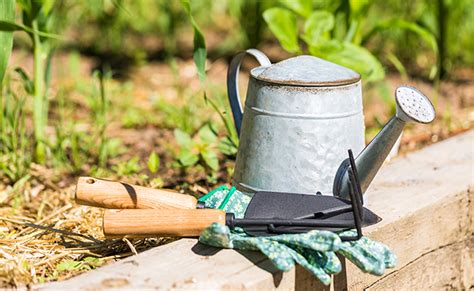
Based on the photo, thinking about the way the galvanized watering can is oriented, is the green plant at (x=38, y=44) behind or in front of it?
behind

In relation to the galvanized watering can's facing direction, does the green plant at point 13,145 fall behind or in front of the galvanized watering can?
behind

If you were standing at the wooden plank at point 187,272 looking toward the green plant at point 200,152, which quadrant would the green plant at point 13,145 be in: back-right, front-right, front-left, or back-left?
front-left

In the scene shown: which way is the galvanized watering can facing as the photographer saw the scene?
facing the viewer and to the right of the viewer

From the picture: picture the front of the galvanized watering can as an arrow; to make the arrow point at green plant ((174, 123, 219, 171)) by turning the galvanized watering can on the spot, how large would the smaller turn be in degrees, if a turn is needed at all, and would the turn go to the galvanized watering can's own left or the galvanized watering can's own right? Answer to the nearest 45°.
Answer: approximately 180°

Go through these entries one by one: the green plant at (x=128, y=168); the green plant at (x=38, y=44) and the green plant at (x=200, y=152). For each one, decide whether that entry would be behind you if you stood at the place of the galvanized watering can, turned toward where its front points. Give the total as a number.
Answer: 3

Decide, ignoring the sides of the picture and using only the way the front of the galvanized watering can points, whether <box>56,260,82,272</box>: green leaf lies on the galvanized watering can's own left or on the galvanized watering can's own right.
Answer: on the galvanized watering can's own right

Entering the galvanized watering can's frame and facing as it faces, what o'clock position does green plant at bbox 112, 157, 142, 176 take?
The green plant is roughly at 6 o'clock from the galvanized watering can.

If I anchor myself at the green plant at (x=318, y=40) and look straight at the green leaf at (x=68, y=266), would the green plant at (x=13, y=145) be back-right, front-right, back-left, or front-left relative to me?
front-right

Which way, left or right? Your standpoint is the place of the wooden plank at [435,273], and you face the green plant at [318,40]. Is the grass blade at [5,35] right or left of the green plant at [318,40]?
left
